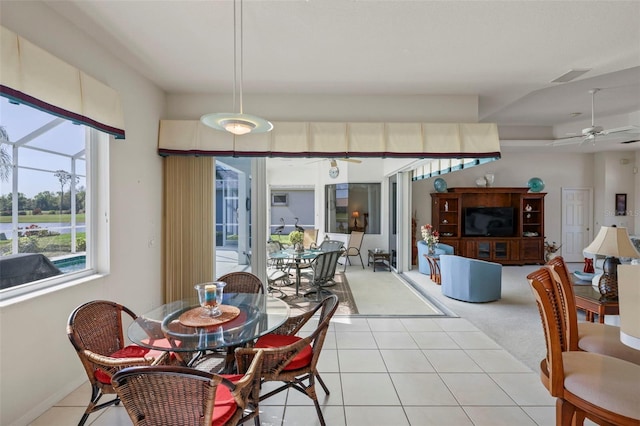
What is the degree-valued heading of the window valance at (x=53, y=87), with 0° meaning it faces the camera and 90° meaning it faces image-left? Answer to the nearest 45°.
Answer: approximately 315°

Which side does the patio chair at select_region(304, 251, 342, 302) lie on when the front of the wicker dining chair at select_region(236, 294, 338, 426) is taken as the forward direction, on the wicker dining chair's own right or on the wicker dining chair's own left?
on the wicker dining chair's own right

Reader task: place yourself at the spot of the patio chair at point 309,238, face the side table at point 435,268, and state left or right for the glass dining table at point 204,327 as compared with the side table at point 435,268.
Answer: right

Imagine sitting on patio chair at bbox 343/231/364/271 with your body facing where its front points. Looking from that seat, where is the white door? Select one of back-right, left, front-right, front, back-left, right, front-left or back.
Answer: back-left

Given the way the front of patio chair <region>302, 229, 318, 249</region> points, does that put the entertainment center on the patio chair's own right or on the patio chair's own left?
on the patio chair's own left

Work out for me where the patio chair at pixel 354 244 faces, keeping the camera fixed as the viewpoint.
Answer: facing the viewer and to the left of the viewer

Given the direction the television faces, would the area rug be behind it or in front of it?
in front

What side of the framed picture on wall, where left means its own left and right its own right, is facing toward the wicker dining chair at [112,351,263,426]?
front

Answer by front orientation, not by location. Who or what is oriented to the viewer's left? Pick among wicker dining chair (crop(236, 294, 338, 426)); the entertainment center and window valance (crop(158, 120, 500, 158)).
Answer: the wicker dining chair

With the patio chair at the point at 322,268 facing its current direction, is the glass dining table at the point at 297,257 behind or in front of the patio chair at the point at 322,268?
in front

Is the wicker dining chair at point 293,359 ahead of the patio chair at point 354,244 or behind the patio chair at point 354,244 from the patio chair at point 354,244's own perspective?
ahead

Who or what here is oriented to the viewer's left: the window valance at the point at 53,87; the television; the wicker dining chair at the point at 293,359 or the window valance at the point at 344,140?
the wicker dining chair

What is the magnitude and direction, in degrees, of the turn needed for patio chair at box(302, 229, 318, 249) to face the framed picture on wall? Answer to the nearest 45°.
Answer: approximately 135° to its left

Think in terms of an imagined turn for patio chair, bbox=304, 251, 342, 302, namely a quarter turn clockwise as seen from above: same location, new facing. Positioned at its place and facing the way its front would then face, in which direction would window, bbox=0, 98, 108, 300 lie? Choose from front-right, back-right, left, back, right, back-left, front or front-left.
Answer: back

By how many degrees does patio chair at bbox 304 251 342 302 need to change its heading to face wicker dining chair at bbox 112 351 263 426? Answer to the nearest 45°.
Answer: approximately 135° to its left

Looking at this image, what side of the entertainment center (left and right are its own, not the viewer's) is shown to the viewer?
front
